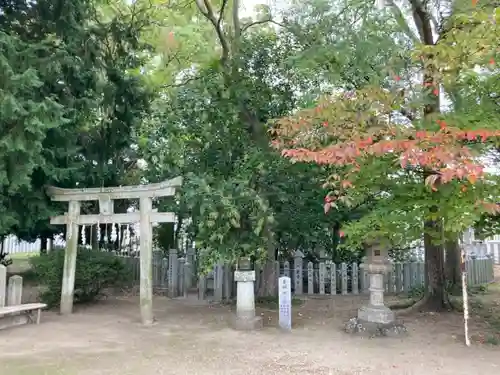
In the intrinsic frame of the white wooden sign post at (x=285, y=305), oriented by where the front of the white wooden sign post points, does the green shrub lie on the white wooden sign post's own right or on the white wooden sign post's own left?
on the white wooden sign post's own right

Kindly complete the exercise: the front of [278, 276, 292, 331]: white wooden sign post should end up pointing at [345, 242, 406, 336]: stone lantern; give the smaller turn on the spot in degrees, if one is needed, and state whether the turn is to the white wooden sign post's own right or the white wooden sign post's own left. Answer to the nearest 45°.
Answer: approximately 90° to the white wooden sign post's own left

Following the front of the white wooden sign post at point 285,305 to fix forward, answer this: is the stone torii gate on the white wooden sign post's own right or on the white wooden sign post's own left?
on the white wooden sign post's own right

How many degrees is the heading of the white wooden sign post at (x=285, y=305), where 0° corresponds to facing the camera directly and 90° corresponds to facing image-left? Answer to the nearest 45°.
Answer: approximately 0°

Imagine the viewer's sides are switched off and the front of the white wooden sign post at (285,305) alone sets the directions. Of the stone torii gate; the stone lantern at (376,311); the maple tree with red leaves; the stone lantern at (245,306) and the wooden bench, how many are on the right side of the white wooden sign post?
3

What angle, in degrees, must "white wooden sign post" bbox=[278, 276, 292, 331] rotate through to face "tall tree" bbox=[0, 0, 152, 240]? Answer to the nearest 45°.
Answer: approximately 90° to its right

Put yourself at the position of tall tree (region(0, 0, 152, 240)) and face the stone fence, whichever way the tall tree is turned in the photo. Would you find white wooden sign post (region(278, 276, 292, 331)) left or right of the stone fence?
right

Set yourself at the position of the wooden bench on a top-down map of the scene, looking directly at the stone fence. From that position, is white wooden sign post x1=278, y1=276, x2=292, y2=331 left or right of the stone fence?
right

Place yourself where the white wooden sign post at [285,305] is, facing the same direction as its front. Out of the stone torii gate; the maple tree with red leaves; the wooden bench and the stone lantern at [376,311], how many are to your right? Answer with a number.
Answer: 2

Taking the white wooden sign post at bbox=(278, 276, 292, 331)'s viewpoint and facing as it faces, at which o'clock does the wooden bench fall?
The wooden bench is roughly at 3 o'clock from the white wooden sign post.

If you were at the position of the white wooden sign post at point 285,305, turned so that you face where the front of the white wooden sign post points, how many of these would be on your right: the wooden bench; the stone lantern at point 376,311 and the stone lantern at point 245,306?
2
